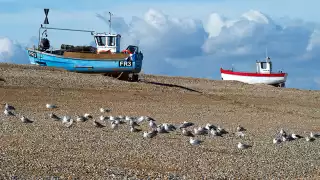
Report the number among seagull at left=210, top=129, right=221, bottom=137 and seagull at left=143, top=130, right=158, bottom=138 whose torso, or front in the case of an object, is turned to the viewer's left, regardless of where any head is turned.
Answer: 2

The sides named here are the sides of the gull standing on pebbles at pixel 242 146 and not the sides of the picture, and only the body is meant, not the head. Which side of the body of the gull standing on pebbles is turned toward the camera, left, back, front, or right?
left

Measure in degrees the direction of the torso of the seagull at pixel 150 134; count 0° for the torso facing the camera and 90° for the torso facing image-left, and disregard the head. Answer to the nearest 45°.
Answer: approximately 90°

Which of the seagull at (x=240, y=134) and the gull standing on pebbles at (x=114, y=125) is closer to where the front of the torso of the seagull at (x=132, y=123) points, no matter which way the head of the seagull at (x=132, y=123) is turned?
the gull standing on pebbles

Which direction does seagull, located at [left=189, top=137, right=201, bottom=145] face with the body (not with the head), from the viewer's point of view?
to the viewer's left
